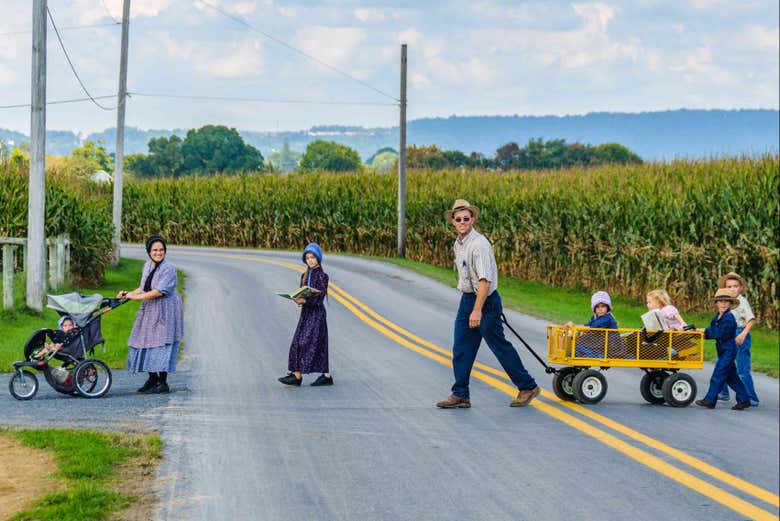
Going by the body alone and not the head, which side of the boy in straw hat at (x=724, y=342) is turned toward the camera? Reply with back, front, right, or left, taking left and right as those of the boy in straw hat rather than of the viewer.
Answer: left

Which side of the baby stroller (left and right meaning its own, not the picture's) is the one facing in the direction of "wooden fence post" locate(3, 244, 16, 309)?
right

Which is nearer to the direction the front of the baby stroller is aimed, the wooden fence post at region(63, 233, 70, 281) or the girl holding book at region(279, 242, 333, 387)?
the wooden fence post

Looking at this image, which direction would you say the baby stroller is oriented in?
to the viewer's left

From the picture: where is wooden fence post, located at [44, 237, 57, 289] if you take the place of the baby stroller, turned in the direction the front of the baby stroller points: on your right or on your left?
on your right

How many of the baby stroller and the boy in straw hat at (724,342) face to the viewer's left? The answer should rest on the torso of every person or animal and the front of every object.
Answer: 2

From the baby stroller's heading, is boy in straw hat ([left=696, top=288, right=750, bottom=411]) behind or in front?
behind
